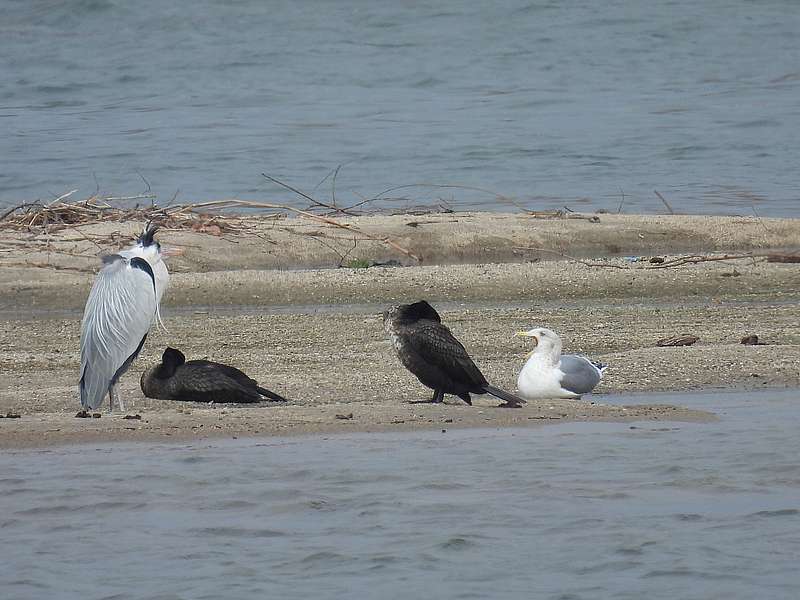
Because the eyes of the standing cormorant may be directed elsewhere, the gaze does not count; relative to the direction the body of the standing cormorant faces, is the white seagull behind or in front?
behind

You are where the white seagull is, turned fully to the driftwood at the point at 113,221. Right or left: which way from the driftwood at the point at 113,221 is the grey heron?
left

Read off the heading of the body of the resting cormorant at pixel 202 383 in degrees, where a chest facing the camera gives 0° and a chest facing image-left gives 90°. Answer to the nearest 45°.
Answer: approximately 90°

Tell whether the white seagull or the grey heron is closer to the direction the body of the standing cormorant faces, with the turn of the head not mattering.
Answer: the grey heron

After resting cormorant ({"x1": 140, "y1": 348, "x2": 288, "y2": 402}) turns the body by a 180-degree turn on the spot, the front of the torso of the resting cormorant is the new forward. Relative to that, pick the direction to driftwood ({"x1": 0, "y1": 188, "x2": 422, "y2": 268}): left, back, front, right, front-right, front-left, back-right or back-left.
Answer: left

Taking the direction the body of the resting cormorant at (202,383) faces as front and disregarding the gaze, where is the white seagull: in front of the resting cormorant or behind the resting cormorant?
behind

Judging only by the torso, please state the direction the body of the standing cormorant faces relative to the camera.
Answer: to the viewer's left

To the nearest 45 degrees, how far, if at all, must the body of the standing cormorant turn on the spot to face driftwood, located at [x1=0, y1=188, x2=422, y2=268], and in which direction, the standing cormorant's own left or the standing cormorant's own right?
approximately 45° to the standing cormorant's own right

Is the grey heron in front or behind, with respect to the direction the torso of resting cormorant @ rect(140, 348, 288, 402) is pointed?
in front
